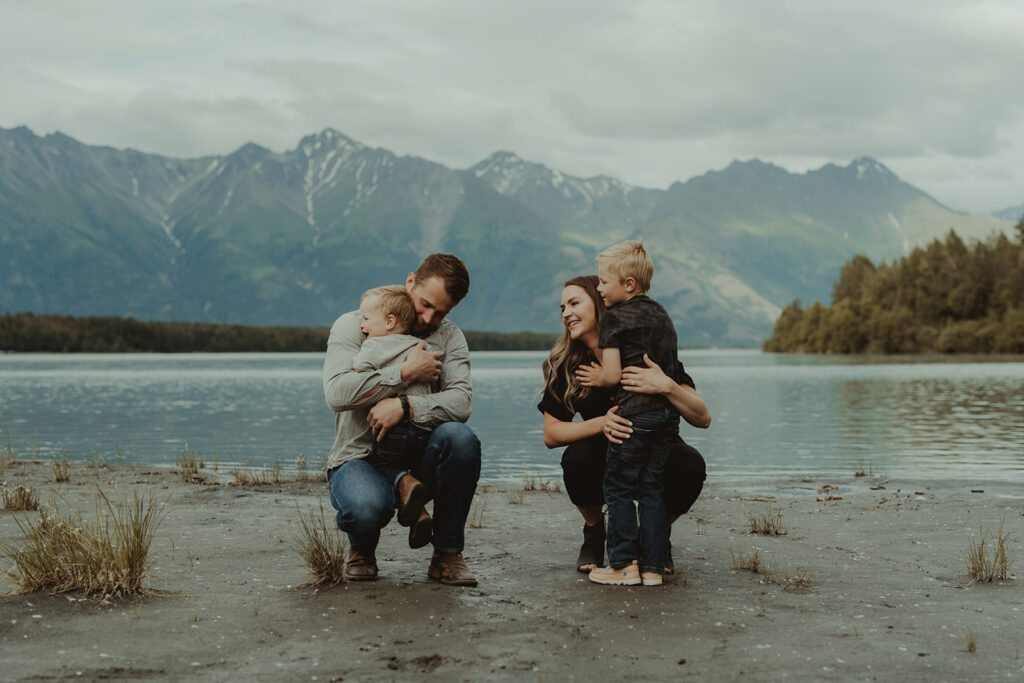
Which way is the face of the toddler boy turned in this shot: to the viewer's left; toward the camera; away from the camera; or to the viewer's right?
to the viewer's left

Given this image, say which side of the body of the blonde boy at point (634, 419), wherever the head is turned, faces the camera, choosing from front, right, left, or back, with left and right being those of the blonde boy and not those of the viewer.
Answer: left

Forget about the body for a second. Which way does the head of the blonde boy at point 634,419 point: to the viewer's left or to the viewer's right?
to the viewer's left

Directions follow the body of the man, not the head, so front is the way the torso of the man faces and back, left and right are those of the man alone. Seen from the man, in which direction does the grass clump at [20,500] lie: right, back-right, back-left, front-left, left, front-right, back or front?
back-right

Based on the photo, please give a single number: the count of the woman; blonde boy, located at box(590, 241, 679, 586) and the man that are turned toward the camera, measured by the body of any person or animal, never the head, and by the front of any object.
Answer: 2

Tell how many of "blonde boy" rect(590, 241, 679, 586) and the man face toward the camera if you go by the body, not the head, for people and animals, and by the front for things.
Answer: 1

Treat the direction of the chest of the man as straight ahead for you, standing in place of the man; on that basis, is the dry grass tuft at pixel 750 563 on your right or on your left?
on your left

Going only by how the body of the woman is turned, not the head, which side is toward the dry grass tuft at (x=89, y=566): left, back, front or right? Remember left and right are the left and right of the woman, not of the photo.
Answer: right

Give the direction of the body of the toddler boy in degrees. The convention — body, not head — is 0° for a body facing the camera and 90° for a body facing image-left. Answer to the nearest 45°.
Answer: approximately 135°

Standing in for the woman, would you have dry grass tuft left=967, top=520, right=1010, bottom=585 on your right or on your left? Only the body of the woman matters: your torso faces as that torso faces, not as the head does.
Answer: on your left
